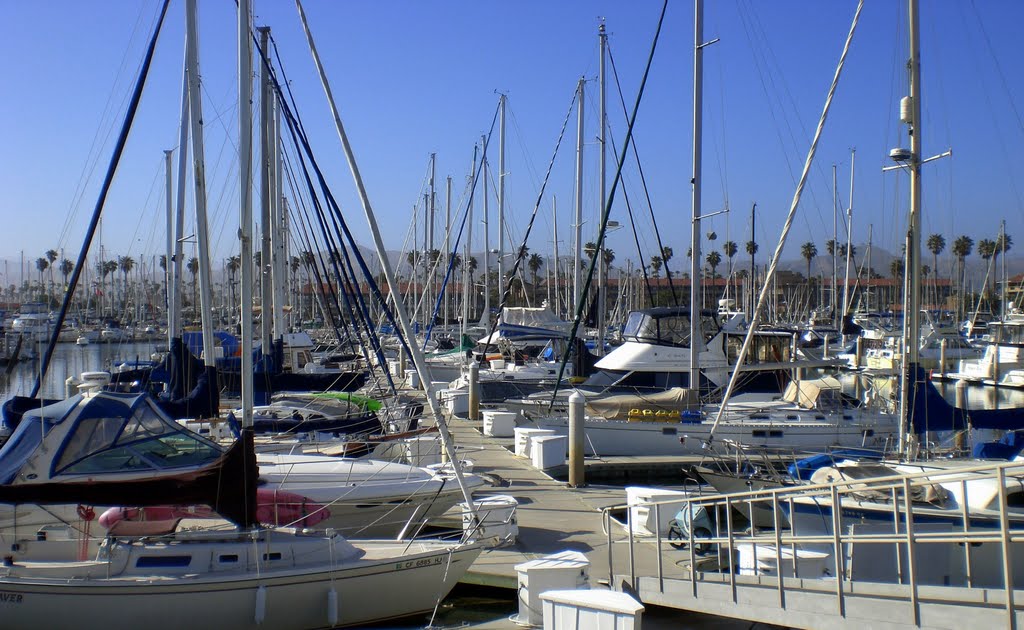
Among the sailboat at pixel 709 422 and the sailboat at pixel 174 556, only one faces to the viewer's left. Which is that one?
the sailboat at pixel 709 422

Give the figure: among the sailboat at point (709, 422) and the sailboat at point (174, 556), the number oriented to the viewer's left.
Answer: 1

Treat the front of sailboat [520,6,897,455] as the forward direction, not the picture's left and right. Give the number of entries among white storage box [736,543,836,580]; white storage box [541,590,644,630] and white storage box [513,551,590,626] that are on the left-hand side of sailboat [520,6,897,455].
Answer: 3

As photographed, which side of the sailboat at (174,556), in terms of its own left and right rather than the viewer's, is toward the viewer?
right

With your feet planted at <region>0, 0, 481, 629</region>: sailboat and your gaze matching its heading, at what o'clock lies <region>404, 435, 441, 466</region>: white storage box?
The white storage box is roughly at 10 o'clock from the sailboat.

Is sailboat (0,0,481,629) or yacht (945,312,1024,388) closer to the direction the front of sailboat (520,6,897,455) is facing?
the sailboat

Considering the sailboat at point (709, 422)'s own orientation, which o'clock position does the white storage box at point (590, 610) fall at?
The white storage box is roughly at 9 o'clock from the sailboat.

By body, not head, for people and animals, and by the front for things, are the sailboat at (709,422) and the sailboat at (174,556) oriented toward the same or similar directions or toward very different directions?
very different directions

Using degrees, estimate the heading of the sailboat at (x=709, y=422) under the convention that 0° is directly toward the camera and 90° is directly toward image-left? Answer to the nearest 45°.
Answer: approximately 90°
